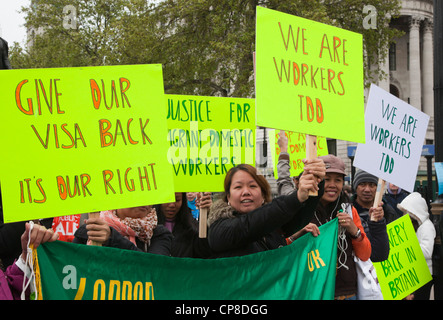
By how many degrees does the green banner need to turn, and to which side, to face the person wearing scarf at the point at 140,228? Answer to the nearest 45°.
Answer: approximately 135° to its right

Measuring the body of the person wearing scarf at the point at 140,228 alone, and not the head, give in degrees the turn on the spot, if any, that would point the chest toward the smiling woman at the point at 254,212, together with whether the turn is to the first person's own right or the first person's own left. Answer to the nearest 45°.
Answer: approximately 45° to the first person's own left

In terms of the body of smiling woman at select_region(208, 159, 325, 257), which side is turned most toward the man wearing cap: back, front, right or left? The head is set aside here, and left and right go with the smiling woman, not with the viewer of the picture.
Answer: left

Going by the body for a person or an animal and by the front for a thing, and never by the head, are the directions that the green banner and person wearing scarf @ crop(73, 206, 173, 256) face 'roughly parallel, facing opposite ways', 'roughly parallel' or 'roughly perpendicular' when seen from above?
roughly parallel

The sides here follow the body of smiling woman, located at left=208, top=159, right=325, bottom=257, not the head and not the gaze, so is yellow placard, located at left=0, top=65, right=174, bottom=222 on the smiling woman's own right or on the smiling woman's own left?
on the smiling woman's own right

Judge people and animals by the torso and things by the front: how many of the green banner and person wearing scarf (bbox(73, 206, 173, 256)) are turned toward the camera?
2

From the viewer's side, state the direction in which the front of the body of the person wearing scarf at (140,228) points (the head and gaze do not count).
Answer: toward the camera

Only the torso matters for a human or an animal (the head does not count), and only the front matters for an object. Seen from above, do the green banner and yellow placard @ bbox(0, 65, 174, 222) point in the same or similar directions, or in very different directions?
same or similar directions
